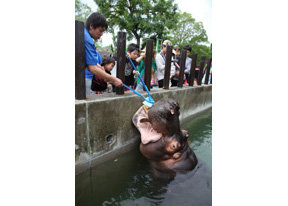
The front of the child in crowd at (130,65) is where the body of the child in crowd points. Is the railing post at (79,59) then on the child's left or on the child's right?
on the child's right

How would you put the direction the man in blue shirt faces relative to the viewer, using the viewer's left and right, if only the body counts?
facing to the right of the viewer

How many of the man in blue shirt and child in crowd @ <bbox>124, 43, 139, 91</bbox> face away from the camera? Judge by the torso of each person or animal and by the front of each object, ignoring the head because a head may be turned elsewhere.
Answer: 0

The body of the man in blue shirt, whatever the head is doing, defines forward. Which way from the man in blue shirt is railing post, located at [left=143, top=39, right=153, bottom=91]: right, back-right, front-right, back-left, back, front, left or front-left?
front-left

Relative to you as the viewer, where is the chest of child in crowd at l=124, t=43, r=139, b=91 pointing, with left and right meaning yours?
facing the viewer and to the right of the viewer

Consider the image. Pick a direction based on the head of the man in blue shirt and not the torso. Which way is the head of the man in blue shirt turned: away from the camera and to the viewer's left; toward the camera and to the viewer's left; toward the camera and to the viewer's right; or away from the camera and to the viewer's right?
toward the camera and to the viewer's right

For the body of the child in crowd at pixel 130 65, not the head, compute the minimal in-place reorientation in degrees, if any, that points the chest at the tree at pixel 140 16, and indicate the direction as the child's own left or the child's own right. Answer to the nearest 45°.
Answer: approximately 135° to the child's own left

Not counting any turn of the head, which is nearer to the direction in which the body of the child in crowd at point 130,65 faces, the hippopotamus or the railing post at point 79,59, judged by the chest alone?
the hippopotamus

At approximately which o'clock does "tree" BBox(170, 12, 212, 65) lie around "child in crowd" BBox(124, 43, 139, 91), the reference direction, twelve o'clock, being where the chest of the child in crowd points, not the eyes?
The tree is roughly at 8 o'clock from the child in crowd.

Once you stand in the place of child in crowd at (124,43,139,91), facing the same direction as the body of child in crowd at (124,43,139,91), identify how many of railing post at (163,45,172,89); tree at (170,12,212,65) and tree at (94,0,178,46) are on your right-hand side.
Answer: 0

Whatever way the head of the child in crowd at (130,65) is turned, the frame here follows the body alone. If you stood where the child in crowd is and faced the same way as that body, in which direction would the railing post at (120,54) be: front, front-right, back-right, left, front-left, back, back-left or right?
front-right

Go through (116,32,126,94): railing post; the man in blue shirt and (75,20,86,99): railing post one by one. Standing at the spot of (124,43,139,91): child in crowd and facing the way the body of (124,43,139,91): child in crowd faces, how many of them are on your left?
0
